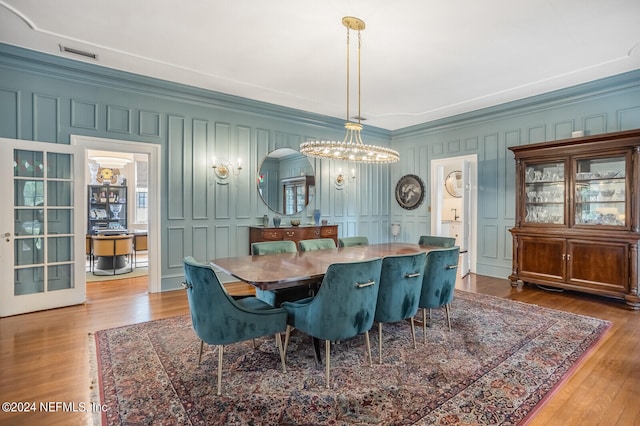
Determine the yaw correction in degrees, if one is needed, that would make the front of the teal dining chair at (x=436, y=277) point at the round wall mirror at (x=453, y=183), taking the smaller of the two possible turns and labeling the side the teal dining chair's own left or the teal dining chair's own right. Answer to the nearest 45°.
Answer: approximately 45° to the teal dining chair's own right

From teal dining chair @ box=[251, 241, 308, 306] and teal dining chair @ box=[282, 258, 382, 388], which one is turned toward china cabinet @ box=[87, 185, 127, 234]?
teal dining chair @ box=[282, 258, 382, 388]

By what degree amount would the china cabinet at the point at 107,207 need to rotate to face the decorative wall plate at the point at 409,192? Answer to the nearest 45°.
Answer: approximately 45° to its left

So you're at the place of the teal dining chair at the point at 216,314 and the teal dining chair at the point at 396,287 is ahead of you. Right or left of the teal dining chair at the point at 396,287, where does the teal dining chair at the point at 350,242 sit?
left

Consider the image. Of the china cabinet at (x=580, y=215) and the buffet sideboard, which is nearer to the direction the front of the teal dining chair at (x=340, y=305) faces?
the buffet sideboard

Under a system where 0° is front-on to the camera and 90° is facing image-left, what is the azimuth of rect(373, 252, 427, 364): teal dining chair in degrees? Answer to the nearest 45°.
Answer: approximately 135°

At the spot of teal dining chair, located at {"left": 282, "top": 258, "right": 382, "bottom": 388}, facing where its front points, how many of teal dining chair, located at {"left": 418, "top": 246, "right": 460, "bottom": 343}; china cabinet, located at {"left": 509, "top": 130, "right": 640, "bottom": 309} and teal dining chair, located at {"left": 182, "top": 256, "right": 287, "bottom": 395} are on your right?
2

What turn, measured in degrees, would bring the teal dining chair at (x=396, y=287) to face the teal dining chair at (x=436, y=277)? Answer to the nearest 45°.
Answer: approximately 90° to its right

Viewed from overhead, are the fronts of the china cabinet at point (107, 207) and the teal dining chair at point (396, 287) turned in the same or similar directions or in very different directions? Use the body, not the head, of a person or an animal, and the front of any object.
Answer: very different directions

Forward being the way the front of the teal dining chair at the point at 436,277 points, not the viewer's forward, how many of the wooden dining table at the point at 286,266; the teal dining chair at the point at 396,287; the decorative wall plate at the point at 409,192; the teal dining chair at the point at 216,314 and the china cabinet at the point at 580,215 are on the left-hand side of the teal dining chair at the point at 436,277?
3

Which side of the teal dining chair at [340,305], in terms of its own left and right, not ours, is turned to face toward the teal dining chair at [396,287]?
right
